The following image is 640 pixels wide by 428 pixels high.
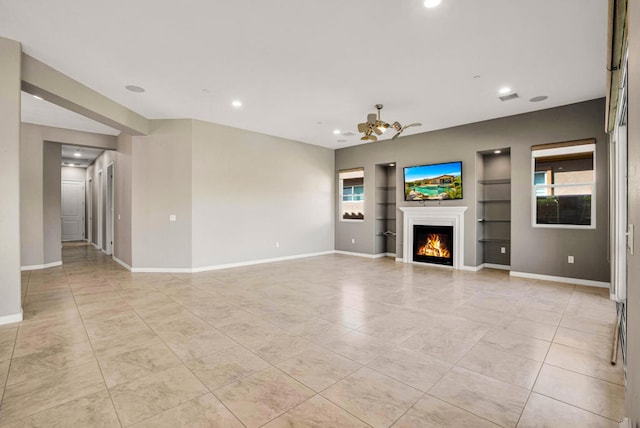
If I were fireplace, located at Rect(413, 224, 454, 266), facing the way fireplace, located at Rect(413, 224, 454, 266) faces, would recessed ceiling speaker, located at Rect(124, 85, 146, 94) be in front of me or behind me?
in front

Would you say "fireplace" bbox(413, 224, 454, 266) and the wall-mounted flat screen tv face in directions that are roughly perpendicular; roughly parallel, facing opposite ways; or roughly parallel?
roughly parallel

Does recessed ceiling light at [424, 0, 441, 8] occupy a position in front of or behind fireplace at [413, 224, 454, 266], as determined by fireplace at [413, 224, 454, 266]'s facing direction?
in front

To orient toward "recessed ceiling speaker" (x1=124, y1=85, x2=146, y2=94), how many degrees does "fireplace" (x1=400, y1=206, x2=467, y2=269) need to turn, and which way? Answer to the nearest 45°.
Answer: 0° — it already faces it

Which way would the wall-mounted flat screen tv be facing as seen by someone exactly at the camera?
facing the viewer and to the left of the viewer

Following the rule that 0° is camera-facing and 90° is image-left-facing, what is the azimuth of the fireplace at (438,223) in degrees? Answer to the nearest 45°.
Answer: approximately 45°

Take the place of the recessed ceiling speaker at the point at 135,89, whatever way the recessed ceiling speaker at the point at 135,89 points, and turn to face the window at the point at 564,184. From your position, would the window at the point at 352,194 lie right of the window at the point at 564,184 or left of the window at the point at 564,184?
left

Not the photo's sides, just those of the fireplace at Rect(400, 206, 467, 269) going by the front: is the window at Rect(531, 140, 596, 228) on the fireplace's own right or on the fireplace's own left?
on the fireplace's own left

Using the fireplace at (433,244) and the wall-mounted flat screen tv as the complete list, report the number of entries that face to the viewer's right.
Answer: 0

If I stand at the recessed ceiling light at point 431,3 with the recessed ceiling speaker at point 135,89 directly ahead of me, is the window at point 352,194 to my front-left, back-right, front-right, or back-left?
front-right

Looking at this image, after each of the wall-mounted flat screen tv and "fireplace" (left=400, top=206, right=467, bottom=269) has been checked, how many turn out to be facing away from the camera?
0

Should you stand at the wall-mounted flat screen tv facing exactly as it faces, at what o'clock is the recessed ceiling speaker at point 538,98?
The recessed ceiling speaker is roughly at 9 o'clock from the wall-mounted flat screen tv.

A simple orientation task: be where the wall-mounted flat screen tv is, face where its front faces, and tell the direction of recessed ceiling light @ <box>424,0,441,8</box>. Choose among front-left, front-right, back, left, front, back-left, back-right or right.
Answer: front-left
